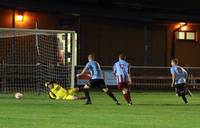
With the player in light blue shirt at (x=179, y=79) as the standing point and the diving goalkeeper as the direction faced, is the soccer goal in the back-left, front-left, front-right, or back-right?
front-right

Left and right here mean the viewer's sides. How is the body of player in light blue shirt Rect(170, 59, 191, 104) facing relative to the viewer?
facing away from the viewer and to the left of the viewer

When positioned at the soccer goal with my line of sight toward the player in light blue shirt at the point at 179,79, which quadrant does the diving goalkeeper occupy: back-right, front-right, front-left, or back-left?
front-right

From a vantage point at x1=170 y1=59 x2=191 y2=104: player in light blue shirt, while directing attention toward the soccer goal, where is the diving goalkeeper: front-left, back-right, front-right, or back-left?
front-left

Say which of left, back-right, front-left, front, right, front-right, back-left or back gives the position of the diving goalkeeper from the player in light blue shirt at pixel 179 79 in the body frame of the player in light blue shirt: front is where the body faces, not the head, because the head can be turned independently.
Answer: front-left

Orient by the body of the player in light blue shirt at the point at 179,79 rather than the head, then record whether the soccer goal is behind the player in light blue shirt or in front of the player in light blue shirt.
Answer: in front

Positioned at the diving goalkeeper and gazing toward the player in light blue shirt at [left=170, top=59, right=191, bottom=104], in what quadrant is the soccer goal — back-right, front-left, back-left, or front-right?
back-left
